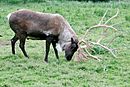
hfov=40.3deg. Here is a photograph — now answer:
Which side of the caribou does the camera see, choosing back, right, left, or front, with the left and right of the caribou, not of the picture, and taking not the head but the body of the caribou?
right
